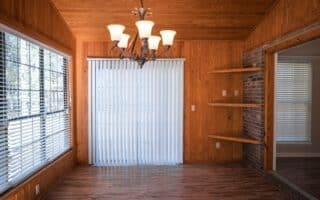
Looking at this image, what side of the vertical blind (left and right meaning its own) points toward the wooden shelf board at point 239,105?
left

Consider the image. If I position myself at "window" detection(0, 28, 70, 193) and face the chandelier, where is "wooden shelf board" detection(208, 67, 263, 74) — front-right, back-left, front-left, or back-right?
front-left

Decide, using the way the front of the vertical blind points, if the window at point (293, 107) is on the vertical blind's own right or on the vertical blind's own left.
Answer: on the vertical blind's own left

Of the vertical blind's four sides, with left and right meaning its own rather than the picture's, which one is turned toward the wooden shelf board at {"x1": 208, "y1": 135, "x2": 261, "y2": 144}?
left

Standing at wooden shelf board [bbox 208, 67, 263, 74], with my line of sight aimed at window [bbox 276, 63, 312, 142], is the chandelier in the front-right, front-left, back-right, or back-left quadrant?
back-right

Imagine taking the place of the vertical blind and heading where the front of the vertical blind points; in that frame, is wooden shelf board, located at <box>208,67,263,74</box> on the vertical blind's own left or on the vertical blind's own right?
on the vertical blind's own left

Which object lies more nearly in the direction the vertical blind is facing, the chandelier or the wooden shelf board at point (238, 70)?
the chandelier

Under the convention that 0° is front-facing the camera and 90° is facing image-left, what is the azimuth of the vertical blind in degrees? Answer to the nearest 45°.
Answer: approximately 0°

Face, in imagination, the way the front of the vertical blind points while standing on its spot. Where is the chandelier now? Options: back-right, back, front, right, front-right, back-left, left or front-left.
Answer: front

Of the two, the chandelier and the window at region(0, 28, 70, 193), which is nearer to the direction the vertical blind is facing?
the chandelier
